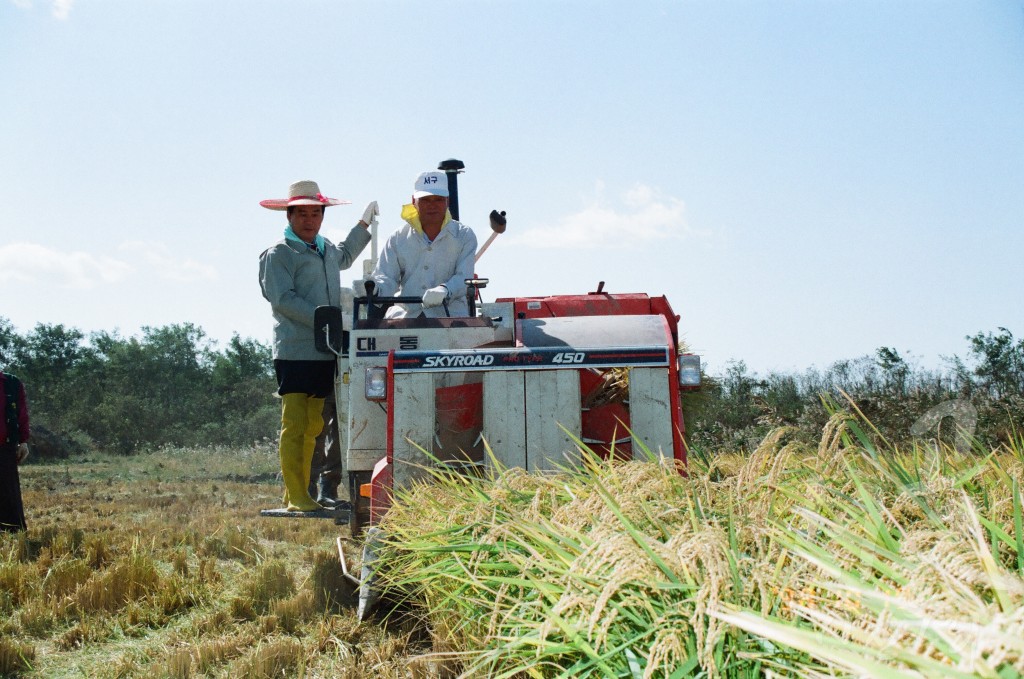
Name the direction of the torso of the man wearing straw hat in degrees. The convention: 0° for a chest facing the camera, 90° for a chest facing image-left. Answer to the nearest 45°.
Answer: approximately 315°

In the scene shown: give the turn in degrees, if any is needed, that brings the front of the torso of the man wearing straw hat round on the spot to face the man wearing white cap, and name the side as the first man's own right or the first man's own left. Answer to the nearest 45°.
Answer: approximately 45° to the first man's own left

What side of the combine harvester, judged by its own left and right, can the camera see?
front

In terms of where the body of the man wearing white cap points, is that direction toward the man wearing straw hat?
no

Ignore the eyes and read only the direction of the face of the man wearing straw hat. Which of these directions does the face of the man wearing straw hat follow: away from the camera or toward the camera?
toward the camera

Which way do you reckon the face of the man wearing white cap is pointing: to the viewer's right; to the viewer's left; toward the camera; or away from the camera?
toward the camera

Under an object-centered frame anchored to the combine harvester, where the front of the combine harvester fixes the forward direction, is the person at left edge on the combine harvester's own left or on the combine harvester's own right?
on the combine harvester's own right
